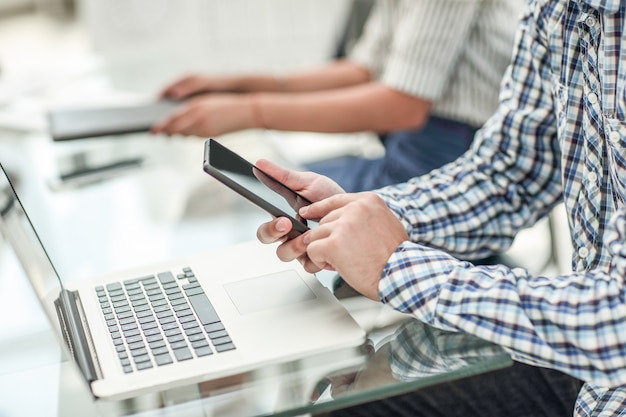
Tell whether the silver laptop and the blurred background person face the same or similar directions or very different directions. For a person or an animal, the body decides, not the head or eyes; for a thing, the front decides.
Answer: very different directions

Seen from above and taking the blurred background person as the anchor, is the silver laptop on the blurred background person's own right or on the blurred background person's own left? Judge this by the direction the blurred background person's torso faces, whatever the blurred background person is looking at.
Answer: on the blurred background person's own left

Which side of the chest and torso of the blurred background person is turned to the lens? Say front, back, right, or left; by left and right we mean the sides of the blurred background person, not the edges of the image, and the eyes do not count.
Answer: left

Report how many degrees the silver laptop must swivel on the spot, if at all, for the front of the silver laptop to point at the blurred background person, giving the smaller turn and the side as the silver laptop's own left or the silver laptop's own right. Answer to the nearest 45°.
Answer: approximately 45° to the silver laptop's own left

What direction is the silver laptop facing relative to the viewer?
to the viewer's right

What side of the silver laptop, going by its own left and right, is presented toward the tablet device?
left

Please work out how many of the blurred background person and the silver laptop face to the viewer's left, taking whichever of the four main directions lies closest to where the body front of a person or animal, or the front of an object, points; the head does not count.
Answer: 1
